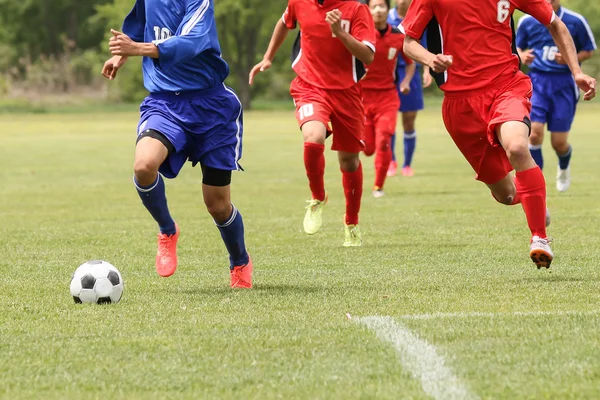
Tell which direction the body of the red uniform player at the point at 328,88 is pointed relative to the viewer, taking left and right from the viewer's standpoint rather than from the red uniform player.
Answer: facing the viewer

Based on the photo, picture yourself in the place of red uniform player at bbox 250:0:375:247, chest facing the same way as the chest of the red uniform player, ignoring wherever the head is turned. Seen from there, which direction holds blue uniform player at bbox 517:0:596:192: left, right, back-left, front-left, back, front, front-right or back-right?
back-left

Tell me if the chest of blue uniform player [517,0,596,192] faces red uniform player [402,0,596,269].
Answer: yes

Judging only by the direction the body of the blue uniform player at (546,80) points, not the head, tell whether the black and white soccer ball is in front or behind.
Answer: in front

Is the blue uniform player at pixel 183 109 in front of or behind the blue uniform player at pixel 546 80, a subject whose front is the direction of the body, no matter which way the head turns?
in front

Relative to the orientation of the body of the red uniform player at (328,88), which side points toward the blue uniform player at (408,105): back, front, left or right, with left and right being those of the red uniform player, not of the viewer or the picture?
back

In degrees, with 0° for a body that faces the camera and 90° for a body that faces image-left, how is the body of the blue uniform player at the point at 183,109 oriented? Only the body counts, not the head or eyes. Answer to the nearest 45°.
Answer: approximately 45°

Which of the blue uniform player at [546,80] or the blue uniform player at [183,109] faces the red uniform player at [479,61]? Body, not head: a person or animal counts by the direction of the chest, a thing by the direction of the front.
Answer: the blue uniform player at [546,80]

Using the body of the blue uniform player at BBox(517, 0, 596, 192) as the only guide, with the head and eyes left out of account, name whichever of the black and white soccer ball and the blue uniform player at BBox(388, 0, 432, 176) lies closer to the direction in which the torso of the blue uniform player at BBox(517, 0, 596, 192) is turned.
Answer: the black and white soccer ball

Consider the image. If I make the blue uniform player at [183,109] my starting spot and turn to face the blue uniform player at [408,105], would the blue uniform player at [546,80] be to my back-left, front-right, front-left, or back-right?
front-right

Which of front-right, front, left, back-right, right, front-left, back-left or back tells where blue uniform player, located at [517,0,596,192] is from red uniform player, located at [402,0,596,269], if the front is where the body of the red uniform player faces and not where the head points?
back
